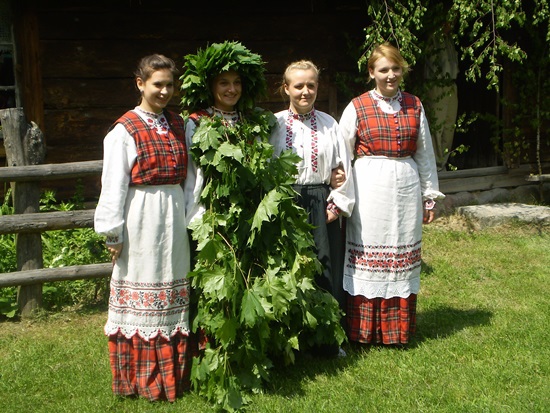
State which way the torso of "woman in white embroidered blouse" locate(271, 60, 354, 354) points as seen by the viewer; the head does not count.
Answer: toward the camera

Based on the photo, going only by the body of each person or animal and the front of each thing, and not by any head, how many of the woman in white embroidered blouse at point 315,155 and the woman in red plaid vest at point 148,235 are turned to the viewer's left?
0

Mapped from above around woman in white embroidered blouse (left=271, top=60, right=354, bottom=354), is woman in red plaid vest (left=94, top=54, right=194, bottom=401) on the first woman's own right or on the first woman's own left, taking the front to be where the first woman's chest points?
on the first woman's own right

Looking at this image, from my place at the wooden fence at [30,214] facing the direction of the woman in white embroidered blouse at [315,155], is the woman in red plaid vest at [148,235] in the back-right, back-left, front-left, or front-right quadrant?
front-right

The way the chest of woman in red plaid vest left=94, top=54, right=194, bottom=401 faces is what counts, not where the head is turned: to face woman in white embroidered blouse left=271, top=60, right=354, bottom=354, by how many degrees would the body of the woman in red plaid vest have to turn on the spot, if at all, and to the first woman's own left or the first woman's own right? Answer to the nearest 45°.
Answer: approximately 45° to the first woman's own left

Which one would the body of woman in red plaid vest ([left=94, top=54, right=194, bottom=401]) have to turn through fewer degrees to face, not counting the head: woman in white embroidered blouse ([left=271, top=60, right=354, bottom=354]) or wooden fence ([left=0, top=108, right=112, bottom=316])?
the woman in white embroidered blouse

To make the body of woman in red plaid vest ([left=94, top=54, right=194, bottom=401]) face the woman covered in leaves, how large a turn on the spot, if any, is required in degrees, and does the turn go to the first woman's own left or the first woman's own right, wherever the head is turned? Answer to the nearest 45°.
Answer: approximately 45° to the first woman's own left

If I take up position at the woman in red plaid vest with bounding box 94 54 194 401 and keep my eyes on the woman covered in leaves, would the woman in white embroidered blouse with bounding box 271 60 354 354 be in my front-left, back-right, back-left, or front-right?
front-left

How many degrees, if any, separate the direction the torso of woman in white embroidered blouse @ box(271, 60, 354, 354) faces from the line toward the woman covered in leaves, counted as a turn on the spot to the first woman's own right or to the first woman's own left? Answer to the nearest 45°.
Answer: approximately 45° to the first woman's own right

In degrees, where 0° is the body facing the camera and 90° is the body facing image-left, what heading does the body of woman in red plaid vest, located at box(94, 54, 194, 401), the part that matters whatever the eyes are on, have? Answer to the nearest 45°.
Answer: approximately 315°

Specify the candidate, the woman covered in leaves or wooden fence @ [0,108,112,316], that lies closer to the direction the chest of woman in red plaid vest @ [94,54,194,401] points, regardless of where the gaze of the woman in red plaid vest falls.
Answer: the woman covered in leaves

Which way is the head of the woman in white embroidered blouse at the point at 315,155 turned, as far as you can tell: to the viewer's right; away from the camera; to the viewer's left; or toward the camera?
toward the camera

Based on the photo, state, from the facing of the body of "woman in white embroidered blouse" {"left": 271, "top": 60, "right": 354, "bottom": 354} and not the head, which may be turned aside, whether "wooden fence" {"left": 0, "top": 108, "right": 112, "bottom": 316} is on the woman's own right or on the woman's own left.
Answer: on the woman's own right

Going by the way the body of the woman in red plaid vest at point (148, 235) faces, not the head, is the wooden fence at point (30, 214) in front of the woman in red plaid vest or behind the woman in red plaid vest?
behind
